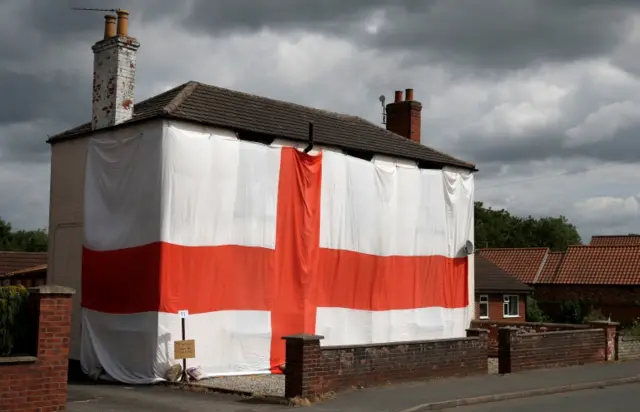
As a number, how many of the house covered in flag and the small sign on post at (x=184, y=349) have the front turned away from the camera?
0

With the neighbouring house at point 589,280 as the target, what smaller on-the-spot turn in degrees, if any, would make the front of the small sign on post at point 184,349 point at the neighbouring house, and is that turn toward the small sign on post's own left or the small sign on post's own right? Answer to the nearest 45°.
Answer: approximately 135° to the small sign on post's own left

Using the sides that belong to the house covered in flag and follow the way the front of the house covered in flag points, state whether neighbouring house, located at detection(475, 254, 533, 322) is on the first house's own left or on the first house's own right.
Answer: on the first house's own left

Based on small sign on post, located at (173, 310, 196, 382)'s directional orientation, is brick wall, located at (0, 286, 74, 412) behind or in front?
in front

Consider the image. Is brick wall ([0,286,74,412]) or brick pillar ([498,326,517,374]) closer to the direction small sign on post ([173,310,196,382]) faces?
the brick wall

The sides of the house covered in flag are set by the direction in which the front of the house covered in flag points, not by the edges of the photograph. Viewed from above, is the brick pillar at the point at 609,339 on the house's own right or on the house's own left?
on the house's own left

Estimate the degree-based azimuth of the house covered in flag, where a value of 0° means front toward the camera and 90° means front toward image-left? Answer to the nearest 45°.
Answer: approximately 315°

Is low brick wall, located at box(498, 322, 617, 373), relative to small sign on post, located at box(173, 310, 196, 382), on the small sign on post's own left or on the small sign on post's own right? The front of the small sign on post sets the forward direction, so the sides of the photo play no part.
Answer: on the small sign on post's own left

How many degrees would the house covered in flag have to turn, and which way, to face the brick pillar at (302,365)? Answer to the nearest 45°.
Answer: approximately 45° to its right

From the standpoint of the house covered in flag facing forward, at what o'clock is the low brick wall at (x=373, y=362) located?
The low brick wall is roughly at 12 o'clock from the house covered in flag.

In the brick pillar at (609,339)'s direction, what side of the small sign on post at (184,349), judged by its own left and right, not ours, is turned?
left

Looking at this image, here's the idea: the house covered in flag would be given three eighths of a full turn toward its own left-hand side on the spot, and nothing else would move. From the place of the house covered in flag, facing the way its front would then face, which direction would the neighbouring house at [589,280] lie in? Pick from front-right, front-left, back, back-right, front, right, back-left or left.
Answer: front-right

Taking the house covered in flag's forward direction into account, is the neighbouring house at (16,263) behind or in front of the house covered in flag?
behind
